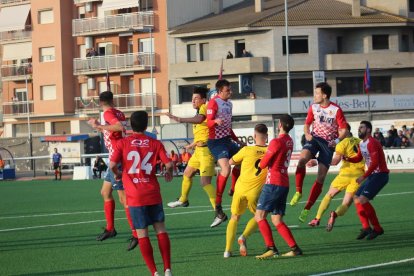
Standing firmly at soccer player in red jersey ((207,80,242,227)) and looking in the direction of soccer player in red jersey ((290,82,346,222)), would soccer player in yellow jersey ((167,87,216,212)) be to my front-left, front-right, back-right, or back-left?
back-left

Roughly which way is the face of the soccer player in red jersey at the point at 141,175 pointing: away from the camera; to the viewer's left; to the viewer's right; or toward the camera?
away from the camera

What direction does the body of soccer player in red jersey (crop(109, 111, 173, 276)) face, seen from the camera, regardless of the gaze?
away from the camera

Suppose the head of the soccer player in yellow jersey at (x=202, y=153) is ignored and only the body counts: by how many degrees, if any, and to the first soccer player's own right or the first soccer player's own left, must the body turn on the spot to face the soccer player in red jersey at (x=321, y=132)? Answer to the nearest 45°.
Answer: approximately 180°

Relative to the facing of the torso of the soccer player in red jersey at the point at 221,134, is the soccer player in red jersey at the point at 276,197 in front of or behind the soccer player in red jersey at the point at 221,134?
in front

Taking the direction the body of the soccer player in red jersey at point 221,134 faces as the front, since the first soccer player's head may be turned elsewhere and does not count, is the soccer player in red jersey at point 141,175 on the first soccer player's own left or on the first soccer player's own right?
on the first soccer player's own right

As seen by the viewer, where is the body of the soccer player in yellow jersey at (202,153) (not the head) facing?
to the viewer's left

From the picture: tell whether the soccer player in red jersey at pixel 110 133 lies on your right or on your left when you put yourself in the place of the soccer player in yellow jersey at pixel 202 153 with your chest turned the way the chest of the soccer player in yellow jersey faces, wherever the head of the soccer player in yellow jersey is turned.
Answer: on your left

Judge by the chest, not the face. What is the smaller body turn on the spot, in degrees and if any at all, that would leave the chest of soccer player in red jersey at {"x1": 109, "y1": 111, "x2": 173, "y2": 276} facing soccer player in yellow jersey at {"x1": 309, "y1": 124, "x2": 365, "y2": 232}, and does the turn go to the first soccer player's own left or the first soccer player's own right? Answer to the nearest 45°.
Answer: approximately 45° to the first soccer player's own right
